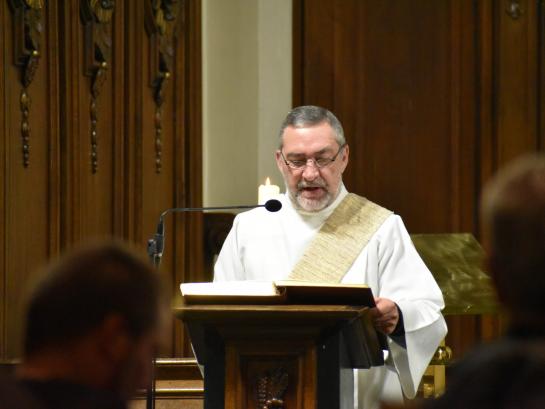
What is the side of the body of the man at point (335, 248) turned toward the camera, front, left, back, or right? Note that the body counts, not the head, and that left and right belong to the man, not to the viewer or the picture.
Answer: front

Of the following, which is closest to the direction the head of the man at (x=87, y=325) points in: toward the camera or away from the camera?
away from the camera

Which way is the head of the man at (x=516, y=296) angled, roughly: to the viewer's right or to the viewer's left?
to the viewer's left

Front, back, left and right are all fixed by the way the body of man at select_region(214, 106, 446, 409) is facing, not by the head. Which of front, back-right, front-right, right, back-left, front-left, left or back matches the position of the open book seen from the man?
front

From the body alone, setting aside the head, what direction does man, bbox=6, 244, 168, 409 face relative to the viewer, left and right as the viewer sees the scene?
facing away from the viewer and to the right of the viewer

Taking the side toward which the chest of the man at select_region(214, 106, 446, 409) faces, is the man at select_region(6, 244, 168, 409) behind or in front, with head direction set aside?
in front

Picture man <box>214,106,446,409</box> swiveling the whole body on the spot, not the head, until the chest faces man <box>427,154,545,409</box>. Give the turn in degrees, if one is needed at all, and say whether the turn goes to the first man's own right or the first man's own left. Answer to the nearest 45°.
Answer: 0° — they already face them
